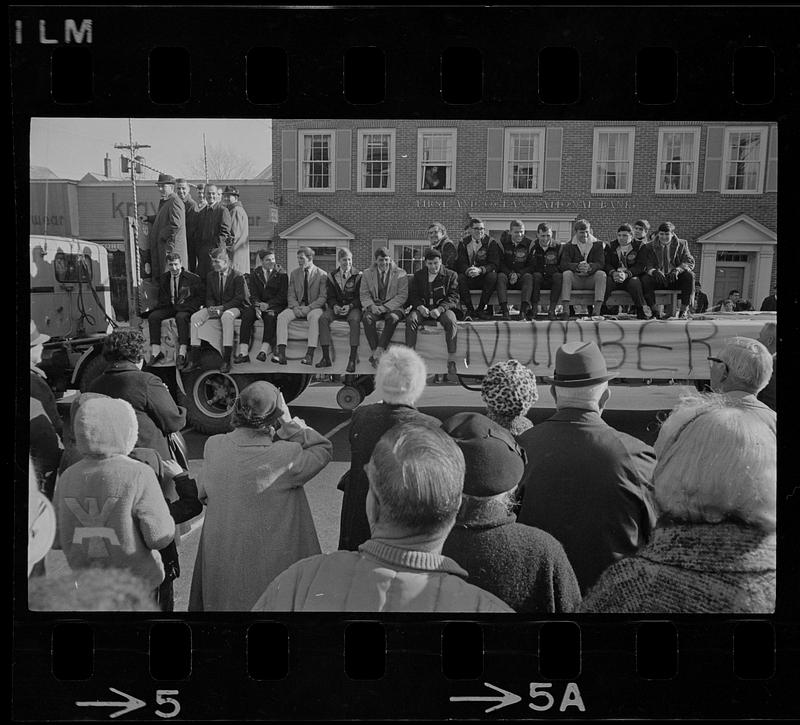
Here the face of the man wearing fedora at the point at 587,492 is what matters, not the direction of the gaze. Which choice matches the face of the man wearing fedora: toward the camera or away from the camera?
away from the camera

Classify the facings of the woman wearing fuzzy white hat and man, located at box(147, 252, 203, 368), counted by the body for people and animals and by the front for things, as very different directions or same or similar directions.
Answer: very different directions

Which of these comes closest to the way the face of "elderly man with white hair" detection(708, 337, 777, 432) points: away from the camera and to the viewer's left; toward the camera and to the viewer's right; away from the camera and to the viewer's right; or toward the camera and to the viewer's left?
away from the camera and to the viewer's left

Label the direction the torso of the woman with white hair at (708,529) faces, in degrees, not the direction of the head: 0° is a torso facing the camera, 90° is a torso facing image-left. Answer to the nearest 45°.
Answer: approximately 180°

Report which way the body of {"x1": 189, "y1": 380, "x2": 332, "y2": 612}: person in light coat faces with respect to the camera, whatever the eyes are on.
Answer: away from the camera

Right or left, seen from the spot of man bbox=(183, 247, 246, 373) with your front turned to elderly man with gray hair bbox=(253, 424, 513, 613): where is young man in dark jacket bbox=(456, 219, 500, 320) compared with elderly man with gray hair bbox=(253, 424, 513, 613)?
left

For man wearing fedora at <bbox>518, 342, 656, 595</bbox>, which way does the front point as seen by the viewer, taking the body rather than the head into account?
away from the camera

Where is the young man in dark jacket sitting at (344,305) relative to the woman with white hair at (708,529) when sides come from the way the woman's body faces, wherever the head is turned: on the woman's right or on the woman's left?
on the woman's left
